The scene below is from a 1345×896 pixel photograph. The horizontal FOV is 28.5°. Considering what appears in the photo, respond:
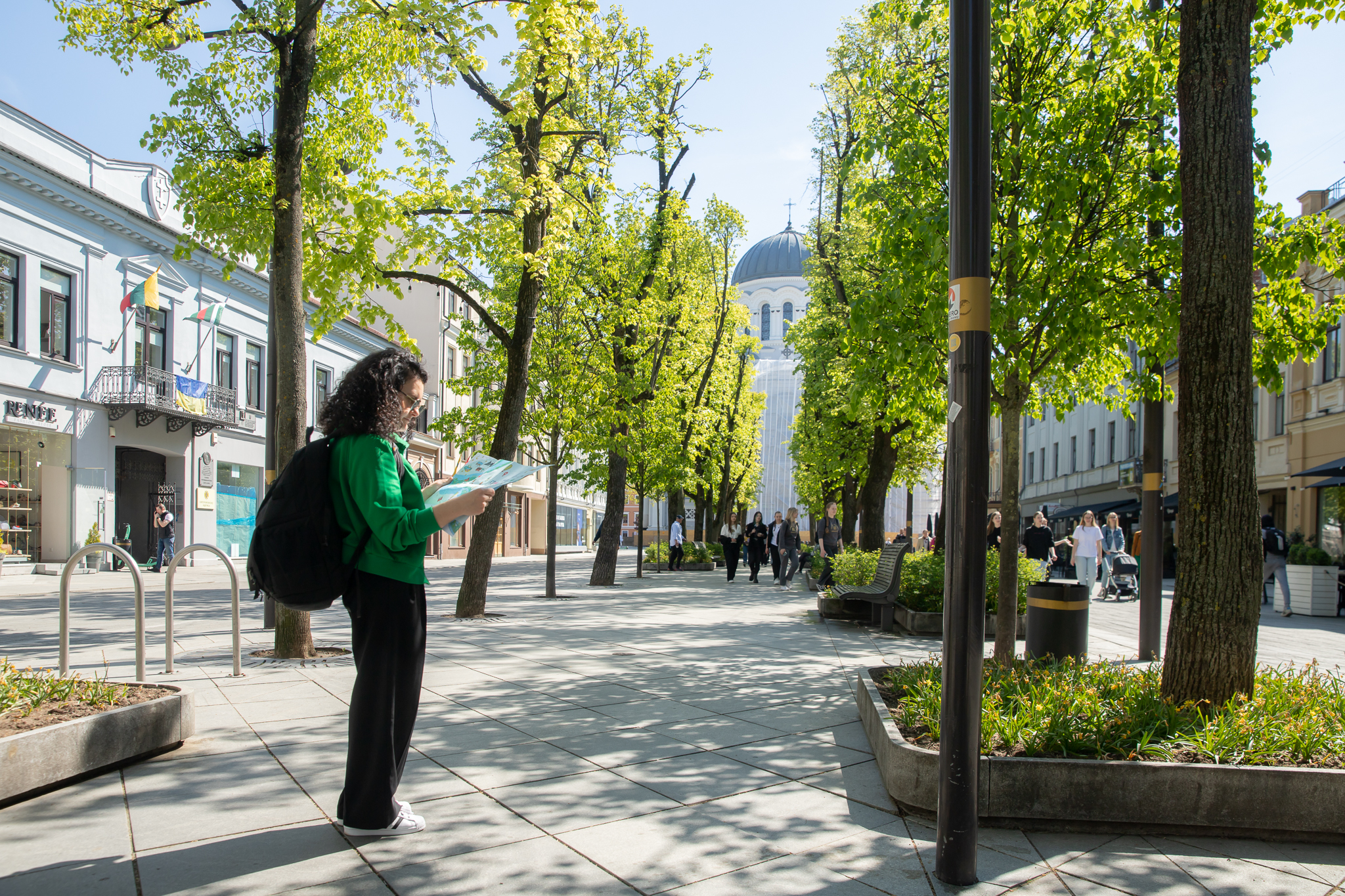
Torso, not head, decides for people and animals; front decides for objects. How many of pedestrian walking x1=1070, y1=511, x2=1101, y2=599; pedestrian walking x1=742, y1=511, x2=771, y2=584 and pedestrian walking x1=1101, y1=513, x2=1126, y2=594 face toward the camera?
3

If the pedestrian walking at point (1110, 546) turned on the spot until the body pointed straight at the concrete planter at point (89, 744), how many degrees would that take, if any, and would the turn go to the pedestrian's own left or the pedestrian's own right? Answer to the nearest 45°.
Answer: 0° — they already face it

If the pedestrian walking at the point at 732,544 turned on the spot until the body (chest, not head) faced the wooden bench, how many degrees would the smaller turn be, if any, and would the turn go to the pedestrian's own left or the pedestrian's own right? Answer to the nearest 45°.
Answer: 0° — they already face it

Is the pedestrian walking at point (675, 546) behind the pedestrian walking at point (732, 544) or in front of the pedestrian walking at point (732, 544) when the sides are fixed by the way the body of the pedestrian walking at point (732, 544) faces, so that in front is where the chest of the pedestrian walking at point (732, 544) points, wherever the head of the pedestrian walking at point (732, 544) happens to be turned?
behind

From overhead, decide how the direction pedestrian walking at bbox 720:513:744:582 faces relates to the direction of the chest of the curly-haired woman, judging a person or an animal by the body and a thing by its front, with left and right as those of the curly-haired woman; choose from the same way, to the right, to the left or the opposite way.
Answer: to the right

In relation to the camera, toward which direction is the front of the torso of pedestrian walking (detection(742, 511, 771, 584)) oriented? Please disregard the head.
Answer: toward the camera

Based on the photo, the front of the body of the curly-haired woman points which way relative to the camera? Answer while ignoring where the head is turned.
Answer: to the viewer's right

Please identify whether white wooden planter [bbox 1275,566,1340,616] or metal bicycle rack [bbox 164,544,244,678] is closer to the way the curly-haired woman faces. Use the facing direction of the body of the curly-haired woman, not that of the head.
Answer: the white wooden planter

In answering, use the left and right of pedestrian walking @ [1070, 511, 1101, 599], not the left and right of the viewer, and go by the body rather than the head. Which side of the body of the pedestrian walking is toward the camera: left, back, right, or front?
front

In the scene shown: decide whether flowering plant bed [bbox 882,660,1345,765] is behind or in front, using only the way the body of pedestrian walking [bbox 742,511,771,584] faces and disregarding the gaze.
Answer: in front

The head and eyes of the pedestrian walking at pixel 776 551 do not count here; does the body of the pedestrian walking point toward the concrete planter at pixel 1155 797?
yes

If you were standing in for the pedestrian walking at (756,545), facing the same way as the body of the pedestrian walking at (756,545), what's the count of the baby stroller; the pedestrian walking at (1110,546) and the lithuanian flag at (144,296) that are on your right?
1
